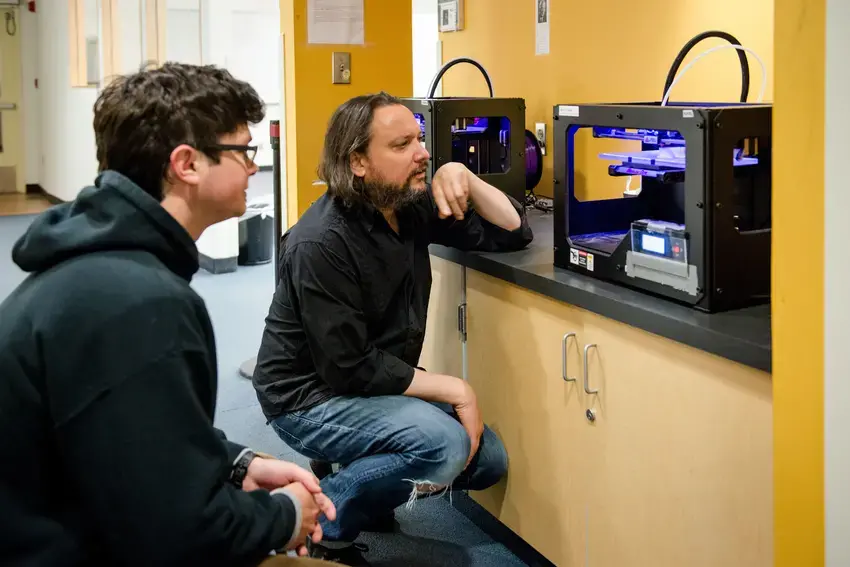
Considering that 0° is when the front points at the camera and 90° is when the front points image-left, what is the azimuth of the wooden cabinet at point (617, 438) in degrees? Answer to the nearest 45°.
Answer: approximately 45°

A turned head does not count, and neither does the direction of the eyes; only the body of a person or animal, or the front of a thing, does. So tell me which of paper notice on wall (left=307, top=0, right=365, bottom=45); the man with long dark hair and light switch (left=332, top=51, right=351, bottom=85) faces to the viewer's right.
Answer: the man with long dark hair

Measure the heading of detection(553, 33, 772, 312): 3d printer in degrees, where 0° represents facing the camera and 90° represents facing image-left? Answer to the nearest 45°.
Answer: approximately 45°

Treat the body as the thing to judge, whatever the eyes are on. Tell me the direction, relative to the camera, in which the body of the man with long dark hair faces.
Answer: to the viewer's right

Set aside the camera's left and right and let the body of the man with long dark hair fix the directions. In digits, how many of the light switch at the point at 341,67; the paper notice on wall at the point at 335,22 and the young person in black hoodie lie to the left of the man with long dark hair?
2

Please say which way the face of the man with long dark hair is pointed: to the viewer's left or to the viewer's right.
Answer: to the viewer's right

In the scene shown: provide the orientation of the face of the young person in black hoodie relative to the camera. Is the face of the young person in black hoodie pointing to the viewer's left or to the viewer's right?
to the viewer's right

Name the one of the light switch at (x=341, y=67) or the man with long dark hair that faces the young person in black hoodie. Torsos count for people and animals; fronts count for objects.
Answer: the light switch
